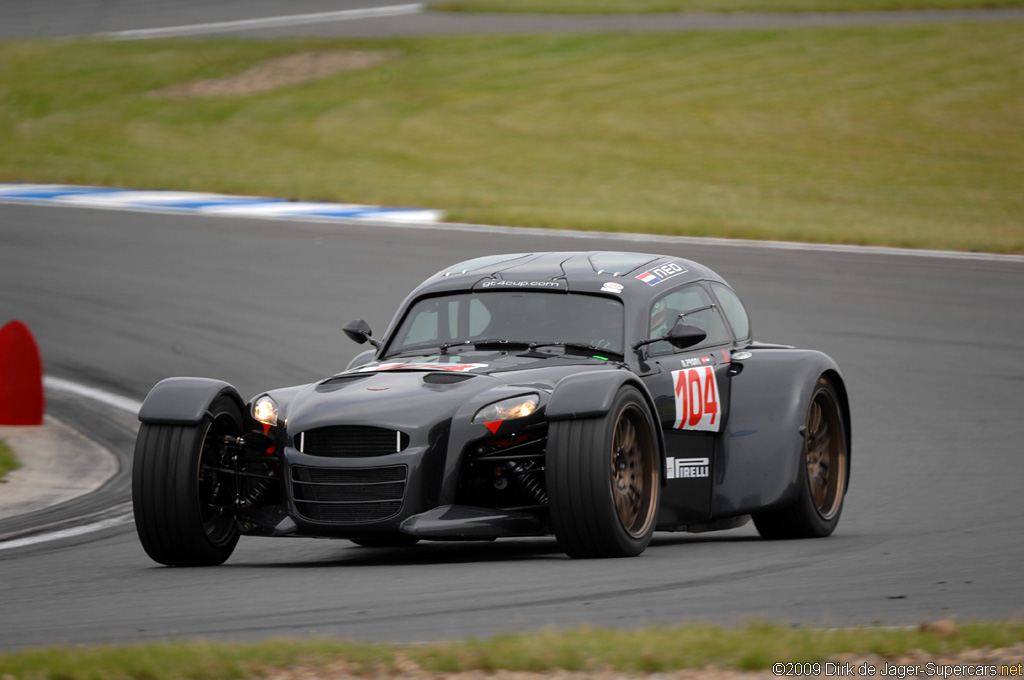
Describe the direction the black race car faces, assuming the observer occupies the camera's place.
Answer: facing the viewer and to the left of the viewer

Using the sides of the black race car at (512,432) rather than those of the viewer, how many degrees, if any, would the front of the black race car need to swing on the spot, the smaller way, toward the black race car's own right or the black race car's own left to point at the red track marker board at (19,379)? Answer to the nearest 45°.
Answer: approximately 90° to the black race car's own right
